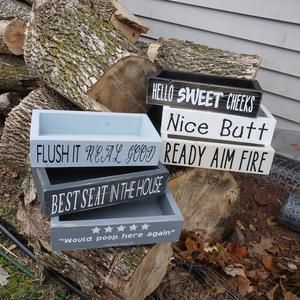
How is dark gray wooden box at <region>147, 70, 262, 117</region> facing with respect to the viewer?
toward the camera

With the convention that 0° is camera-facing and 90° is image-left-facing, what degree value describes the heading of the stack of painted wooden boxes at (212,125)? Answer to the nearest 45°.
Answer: approximately 0°

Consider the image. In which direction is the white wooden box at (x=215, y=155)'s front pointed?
toward the camera

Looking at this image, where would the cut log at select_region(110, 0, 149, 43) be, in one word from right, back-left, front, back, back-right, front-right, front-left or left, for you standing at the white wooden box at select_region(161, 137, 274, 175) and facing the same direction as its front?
back-right

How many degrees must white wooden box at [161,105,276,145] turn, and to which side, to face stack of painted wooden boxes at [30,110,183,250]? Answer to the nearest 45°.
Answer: approximately 45° to its right
